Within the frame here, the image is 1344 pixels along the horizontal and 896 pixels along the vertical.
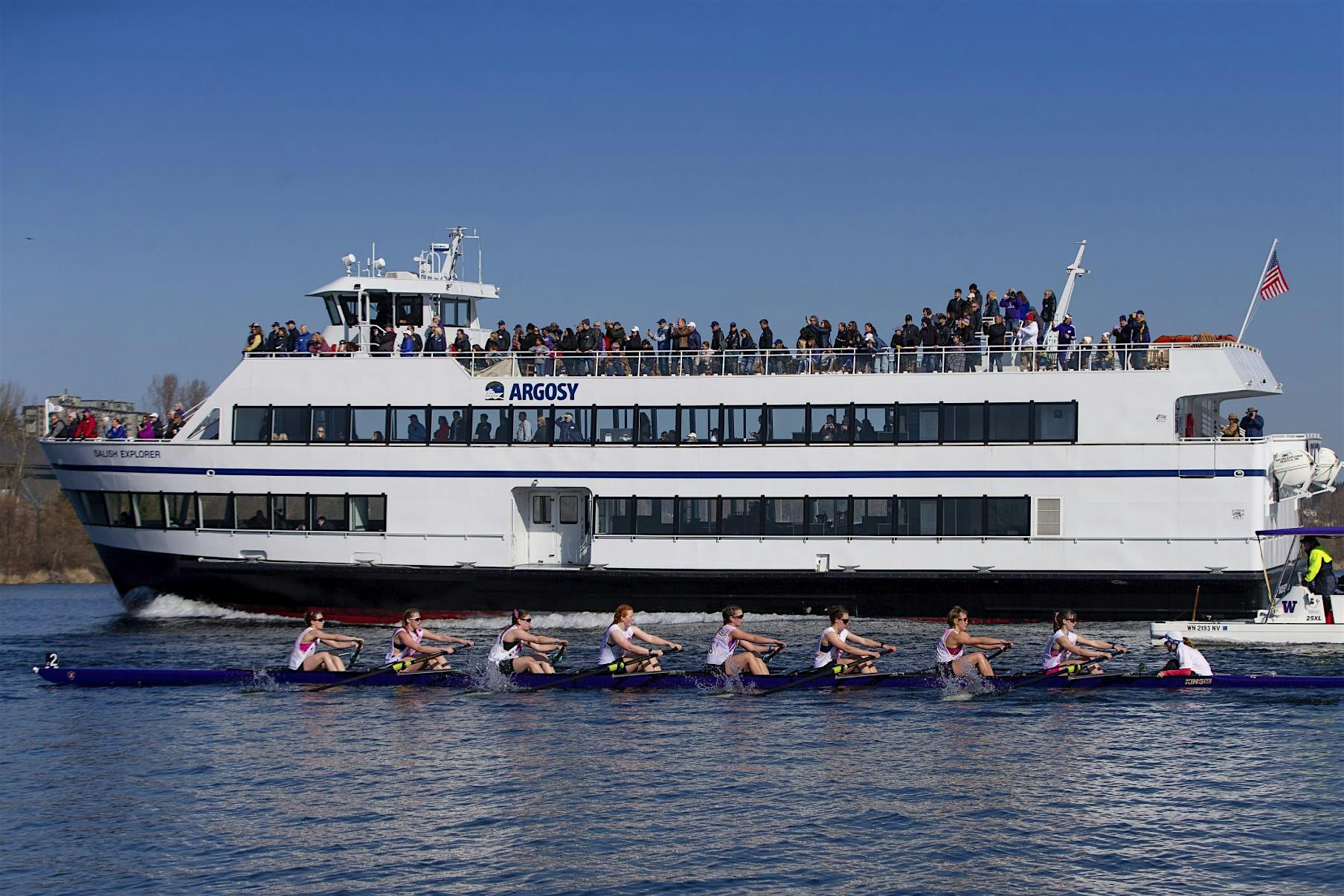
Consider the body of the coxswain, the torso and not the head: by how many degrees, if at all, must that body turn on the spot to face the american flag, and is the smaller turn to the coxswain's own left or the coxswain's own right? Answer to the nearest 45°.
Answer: approximately 90° to the coxswain's own right

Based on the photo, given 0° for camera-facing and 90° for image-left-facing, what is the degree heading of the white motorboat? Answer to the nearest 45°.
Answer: approximately 90°

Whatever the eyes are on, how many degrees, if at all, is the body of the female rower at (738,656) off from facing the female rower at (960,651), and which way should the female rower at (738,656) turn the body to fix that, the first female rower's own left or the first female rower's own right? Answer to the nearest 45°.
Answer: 0° — they already face them

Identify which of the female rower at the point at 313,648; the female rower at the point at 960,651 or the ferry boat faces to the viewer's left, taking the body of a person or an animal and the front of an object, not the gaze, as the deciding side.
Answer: the ferry boat

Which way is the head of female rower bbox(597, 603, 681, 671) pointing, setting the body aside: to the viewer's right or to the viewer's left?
to the viewer's right

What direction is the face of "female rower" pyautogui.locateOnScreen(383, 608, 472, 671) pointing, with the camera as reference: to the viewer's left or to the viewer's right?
to the viewer's right

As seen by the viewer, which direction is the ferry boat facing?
to the viewer's left

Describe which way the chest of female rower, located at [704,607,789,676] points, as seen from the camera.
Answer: to the viewer's right

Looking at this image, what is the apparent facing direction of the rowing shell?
to the viewer's left

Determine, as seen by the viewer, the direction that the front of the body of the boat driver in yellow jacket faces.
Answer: to the viewer's left

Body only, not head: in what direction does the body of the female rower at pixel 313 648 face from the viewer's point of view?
to the viewer's right

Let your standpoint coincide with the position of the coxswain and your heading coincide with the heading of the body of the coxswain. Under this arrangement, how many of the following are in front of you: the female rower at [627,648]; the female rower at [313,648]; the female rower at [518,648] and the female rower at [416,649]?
4

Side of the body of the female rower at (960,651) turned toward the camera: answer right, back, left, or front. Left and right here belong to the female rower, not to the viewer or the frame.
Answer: right

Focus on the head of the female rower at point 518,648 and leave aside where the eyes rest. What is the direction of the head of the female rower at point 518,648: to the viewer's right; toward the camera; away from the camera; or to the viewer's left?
to the viewer's right

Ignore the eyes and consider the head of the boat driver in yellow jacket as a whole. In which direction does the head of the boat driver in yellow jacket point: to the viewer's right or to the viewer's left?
to the viewer's left

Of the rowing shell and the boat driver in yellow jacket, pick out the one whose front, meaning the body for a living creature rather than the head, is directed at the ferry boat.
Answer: the boat driver in yellow jacket

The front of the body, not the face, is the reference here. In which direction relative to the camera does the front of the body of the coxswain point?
to the viewer's left

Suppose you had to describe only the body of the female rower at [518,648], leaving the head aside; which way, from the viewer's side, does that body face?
to the viewer's right
